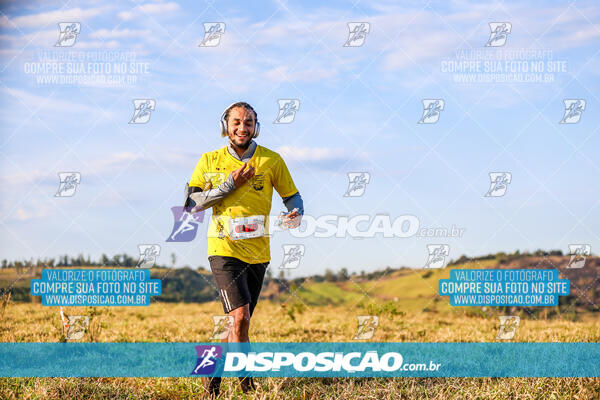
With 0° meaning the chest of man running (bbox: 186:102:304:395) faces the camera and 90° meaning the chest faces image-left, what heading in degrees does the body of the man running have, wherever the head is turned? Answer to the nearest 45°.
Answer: approximately 0°
